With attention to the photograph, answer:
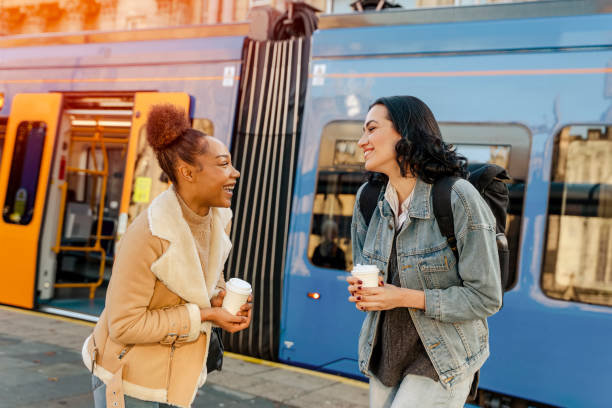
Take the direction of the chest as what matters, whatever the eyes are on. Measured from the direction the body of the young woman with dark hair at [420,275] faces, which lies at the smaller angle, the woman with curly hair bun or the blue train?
the woman with curly hair bun

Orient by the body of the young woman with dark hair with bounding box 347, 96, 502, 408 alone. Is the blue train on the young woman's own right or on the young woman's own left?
on the young woman's own right

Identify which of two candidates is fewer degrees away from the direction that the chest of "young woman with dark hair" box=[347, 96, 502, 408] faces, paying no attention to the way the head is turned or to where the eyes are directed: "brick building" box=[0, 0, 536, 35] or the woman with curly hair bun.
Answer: the woman with curly hair bun

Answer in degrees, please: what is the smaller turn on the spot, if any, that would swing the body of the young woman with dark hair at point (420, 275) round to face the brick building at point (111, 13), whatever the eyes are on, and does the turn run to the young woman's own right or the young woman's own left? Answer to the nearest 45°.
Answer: approximately 90° to the young woman's own right

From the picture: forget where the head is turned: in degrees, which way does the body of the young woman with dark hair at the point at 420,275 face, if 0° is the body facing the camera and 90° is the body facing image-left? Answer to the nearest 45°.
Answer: approximately 45°

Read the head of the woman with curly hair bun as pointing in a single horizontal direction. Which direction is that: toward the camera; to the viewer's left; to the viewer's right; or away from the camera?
to the viewer's right

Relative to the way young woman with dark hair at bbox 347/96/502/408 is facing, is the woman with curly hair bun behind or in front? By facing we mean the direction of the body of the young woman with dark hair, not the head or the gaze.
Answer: in front

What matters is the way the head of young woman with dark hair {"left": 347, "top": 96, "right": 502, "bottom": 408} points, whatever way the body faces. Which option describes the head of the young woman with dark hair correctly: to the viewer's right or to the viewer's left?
to the viewer's left
